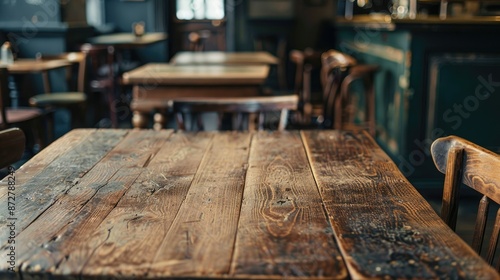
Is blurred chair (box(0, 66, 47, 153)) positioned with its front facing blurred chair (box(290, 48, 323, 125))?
yes

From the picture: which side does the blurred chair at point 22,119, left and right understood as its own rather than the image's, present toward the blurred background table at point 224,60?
front

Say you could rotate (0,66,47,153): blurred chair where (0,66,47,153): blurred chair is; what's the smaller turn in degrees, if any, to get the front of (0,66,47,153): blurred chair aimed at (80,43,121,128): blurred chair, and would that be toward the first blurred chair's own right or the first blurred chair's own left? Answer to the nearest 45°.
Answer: approximately 45° to the first blurred chair's own left

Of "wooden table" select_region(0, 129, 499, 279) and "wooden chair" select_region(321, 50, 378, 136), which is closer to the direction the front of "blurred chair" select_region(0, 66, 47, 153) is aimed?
the wooden chair

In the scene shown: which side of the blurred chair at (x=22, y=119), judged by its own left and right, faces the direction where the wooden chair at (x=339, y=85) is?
front

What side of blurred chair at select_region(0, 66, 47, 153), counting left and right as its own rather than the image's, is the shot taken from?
right

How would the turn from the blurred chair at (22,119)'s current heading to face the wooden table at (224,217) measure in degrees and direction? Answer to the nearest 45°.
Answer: approximately 90° to its right
